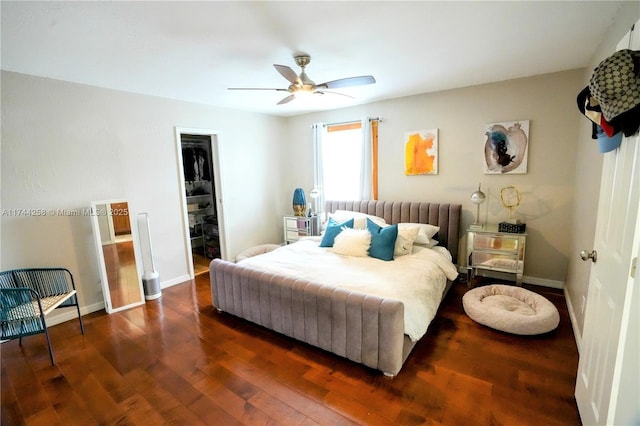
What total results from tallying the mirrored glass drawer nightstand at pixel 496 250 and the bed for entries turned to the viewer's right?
0

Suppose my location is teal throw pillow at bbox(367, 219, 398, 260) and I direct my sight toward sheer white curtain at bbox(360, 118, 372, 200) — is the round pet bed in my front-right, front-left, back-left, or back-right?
back-right

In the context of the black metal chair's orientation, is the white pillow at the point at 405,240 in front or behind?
in front

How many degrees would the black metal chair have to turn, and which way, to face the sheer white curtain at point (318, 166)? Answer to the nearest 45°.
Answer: approximately 45° to its left

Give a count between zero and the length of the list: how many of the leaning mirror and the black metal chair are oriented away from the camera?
0

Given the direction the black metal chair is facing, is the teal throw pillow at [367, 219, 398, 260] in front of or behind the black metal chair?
in front

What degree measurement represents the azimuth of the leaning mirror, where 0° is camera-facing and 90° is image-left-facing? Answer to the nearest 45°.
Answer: approximately 315°
